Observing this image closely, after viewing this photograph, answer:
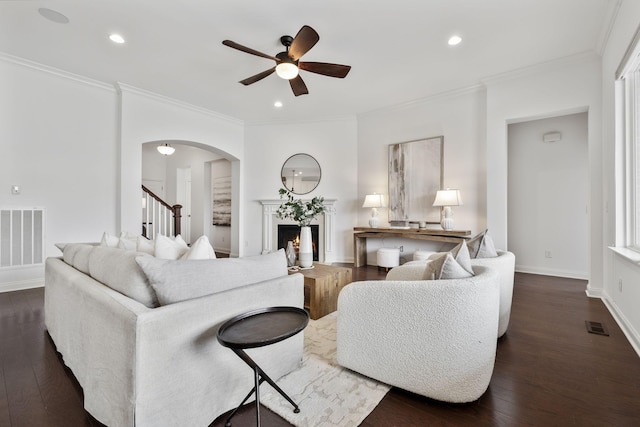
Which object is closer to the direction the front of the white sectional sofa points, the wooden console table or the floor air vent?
the wooden console table

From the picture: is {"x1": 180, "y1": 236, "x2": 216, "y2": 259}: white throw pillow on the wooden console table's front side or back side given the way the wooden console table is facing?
on the front side

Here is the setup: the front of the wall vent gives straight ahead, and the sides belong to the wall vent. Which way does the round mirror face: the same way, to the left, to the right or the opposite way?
to the right

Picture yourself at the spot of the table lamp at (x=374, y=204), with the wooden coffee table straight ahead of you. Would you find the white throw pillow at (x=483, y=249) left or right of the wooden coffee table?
left

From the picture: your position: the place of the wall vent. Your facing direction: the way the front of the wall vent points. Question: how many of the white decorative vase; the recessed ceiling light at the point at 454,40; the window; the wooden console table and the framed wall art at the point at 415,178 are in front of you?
5

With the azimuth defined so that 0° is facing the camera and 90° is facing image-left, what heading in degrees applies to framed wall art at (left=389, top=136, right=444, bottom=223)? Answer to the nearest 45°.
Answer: approximately 45°

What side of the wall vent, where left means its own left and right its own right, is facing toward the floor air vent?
front

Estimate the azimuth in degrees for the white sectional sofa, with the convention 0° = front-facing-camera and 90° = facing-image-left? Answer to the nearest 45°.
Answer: approximately 225°

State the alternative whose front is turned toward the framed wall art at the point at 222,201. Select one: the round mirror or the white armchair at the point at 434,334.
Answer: the white armchair

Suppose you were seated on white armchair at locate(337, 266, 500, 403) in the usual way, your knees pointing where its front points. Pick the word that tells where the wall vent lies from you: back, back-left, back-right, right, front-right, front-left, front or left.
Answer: front-left

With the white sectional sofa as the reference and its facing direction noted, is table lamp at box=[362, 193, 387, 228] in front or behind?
in front

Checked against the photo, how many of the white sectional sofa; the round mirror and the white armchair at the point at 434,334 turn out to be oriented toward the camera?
1

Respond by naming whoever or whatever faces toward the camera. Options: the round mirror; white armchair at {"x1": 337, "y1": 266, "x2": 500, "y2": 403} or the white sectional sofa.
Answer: the round mirror
